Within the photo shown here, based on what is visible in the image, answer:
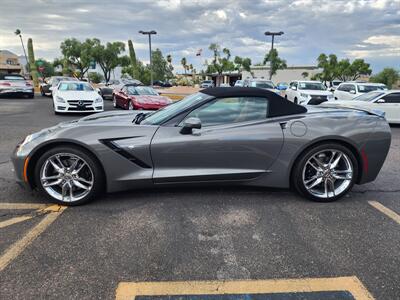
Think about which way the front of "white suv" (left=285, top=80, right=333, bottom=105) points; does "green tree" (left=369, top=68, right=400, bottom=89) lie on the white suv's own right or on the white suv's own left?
on the white suv's own left

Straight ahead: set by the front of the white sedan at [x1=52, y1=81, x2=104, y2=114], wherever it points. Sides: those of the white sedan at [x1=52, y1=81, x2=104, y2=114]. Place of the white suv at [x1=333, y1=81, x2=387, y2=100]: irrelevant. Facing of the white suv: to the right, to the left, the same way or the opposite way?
the same way

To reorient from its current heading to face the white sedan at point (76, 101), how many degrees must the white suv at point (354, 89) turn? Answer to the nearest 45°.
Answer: approximately 90° to its right

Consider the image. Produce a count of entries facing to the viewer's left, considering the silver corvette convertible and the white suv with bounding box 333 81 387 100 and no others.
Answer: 1

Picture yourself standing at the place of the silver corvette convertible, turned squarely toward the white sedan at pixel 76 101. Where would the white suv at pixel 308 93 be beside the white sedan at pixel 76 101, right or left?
right

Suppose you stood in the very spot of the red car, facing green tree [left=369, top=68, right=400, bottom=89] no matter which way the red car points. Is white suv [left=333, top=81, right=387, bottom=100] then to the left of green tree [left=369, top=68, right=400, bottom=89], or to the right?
right

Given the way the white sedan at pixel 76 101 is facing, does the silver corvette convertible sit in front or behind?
in front

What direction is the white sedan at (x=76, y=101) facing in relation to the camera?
toward the camera

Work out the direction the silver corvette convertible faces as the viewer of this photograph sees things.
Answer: facing to the left of the viewer

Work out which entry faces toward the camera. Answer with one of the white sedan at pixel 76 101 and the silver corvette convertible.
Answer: the white sedan

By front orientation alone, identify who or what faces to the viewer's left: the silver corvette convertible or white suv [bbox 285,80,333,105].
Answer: the silver corvette convertible

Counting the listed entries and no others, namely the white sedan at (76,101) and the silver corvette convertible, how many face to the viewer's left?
1

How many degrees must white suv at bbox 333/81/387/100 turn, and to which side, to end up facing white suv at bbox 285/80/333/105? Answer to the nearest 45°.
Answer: approximately 135° to its right

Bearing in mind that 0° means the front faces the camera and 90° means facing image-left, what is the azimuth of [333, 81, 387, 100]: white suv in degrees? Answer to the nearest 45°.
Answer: approximately 315°

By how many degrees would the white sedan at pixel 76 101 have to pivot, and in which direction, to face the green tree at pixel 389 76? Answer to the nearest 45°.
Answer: approximately 135° to its left

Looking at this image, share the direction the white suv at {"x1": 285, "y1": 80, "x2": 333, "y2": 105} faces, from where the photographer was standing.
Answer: facing the viewer and to the right of the viewer
